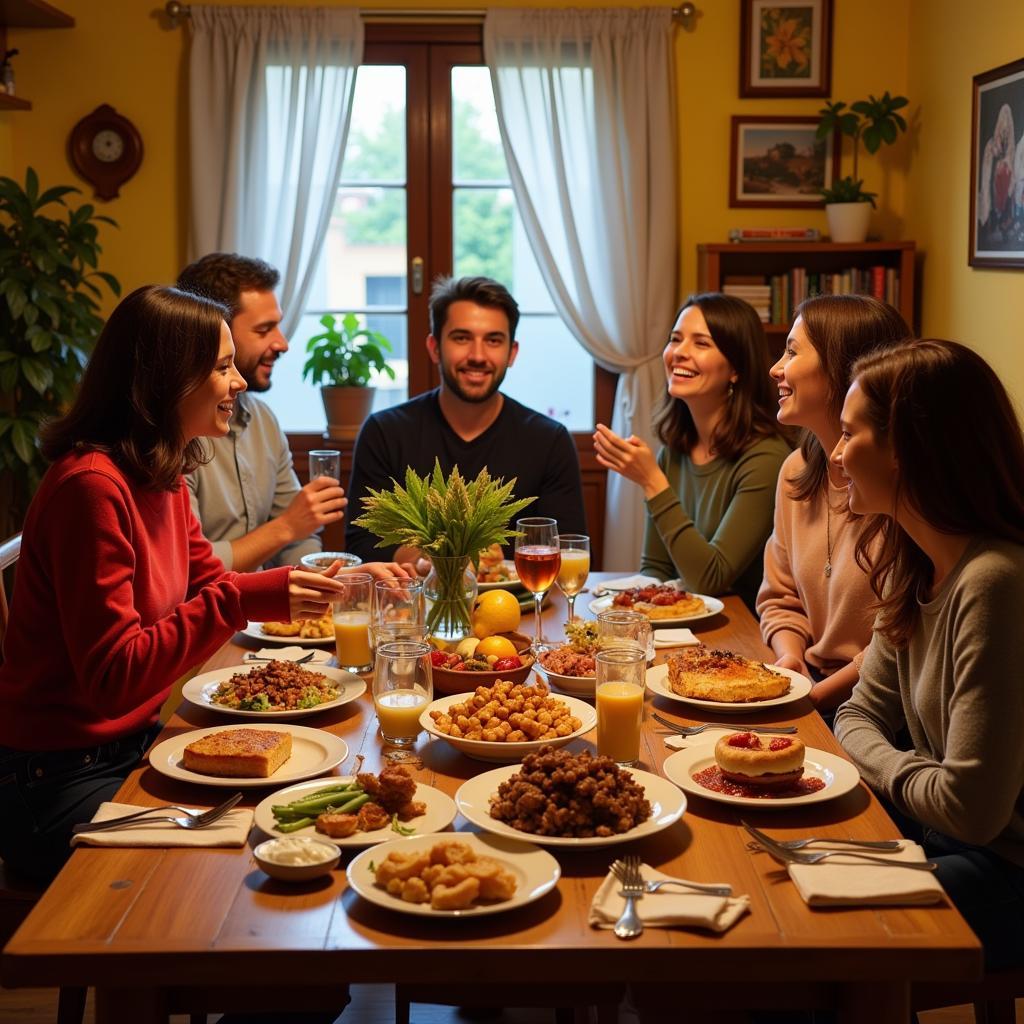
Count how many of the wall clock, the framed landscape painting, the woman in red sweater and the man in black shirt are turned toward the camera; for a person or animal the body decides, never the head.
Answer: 3

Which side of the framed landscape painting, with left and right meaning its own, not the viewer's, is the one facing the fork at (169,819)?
front

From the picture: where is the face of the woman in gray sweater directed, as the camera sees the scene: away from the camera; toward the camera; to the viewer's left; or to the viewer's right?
to the viewer's left

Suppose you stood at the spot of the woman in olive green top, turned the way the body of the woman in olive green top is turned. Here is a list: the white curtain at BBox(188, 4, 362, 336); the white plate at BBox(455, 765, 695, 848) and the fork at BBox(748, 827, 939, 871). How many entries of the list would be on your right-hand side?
1

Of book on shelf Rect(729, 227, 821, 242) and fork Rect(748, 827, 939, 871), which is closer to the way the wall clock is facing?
the fork

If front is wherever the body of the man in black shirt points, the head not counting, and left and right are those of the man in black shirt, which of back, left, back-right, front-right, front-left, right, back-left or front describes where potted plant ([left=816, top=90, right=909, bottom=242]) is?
back-left

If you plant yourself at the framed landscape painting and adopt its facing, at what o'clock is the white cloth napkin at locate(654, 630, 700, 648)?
The white cloth napkin is roughly at 12 o'clock from the framed landscape painting.

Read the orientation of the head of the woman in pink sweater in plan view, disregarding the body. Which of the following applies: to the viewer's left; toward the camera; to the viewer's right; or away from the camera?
to the viewer's left
